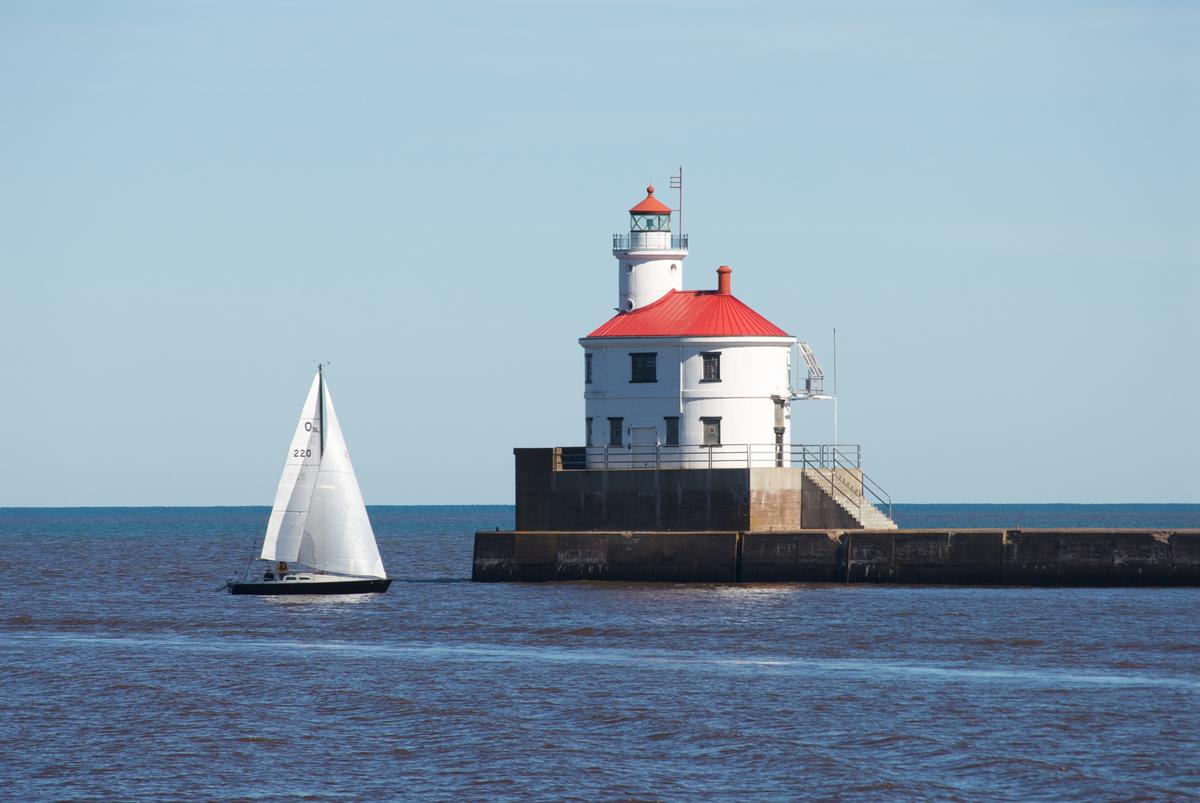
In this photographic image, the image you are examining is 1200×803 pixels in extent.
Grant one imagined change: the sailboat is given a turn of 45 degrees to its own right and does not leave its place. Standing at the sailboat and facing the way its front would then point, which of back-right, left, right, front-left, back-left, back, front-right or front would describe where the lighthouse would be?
front-left

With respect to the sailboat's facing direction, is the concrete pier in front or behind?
in front

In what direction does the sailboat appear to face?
to the viewer's right
